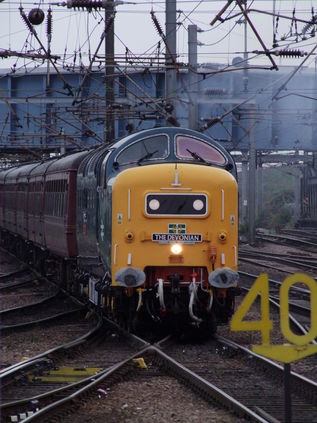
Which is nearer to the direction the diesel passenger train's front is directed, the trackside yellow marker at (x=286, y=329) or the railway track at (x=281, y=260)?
the trackside yellow marker

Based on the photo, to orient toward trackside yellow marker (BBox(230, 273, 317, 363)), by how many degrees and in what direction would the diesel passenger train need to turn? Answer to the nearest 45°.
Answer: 0° — it already faces it

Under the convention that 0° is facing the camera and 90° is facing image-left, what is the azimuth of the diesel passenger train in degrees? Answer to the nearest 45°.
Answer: approximately 0°

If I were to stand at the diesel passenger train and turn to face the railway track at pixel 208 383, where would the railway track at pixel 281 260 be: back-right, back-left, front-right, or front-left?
back-left

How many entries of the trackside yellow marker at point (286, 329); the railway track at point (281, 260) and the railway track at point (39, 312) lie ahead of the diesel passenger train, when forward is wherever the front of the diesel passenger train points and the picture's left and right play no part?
1

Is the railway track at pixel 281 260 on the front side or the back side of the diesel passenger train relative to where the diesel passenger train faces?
on the back side

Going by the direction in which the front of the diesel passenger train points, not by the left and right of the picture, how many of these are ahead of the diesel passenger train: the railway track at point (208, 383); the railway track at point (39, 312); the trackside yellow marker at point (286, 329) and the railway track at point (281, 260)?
2

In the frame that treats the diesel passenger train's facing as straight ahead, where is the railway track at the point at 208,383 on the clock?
The railway track is roughly at 12 o'clock from the diesel passenger train.

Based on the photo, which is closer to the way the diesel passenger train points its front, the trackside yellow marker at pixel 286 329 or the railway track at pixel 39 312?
the trackside yellow marker
